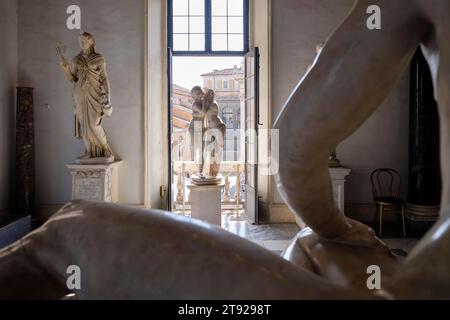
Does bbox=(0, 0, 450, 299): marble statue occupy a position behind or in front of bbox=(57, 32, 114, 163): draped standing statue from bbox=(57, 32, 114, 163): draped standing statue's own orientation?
in front

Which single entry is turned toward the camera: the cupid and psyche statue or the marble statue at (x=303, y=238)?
the cupid and psyche statue

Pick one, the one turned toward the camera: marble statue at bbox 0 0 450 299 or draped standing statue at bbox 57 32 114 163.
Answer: the draped standing statue

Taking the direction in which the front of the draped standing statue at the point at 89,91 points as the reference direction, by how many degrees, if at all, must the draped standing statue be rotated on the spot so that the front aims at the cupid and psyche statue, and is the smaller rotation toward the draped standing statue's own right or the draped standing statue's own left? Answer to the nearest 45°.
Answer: approximately 90° to the draped standing statue's own left

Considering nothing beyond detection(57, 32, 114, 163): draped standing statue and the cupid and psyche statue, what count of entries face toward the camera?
2

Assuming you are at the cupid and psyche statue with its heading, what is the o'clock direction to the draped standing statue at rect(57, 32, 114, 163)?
The draped standing statue is roughly at 2 o'clock from the cupid and psyche statue.

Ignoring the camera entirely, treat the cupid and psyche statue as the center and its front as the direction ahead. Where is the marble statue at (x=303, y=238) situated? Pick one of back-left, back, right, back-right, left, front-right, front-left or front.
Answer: front

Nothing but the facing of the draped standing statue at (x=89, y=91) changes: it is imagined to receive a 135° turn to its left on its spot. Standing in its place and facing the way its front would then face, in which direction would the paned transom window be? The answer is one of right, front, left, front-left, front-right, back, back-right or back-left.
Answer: front

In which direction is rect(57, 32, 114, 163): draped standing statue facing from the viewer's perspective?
toward the camera

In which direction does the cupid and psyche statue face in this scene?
toward the camera
